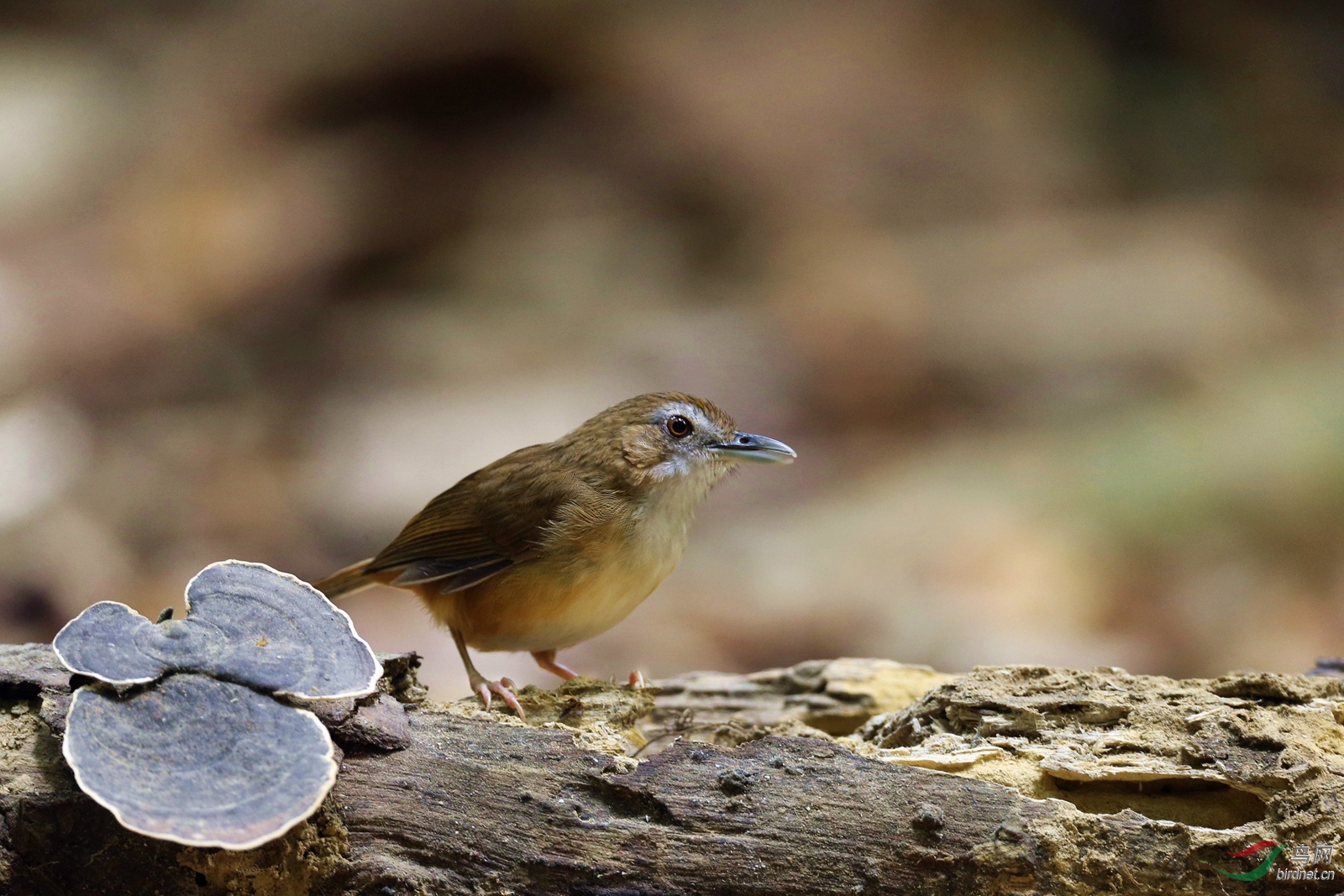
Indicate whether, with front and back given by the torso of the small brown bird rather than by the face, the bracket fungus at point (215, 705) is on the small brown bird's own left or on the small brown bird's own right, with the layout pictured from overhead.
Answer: on the small brown bird's own right

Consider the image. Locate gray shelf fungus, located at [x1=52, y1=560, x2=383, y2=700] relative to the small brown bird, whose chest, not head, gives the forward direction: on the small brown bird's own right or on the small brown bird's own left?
on the small brown bird's own right

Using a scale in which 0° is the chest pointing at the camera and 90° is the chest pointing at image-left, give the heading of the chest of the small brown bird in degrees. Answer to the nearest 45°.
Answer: approximately 270°
